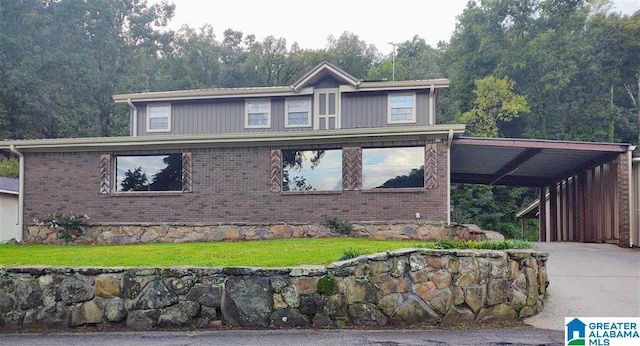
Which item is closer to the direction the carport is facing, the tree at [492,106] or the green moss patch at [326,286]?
the green moss patch

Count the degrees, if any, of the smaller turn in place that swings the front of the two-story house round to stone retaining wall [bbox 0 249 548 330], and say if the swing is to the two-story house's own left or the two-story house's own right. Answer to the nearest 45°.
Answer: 0° — it already faces it

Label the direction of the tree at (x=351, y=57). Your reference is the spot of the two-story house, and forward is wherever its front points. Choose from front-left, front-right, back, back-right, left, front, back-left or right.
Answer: back

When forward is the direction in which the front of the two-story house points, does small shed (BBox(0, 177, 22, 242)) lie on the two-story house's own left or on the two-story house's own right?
on the two-story house's own right

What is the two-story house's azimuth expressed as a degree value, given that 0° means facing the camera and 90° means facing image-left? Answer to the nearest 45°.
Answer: approximately 0°

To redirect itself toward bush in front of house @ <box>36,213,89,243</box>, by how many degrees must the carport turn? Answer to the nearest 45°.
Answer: approximately 45° to its right

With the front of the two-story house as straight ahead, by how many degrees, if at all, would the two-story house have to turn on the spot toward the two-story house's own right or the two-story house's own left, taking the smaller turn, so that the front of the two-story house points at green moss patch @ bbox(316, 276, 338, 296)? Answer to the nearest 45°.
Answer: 0° — it already faces it

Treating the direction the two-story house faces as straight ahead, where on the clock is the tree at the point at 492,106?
The tree is roughly at 7 o'clock from the two-story house.

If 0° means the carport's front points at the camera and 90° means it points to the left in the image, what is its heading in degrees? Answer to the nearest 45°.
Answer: approximately 0°

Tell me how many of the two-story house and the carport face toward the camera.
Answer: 2
